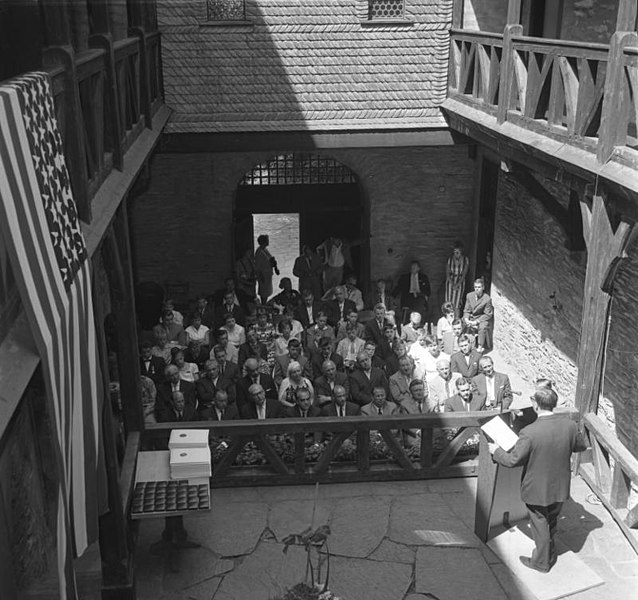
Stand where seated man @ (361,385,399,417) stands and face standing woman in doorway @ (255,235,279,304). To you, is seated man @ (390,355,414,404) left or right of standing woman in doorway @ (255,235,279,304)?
right

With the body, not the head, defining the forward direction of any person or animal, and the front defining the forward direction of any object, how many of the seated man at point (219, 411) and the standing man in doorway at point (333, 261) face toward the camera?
2

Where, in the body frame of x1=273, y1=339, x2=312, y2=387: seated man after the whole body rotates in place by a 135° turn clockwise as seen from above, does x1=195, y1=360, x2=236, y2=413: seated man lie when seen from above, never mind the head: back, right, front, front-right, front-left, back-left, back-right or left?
left

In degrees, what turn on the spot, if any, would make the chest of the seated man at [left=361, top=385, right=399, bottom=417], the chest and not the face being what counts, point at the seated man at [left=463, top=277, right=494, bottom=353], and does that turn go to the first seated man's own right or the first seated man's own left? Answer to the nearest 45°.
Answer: approximately 180°

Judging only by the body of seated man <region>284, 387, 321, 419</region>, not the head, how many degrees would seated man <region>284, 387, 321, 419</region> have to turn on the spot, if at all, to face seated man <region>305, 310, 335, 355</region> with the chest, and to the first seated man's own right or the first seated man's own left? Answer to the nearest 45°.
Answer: approximately 180°

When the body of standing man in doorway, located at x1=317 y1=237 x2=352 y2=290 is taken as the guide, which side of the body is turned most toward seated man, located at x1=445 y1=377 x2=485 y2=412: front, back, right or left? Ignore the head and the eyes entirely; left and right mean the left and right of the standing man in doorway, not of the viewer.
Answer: front

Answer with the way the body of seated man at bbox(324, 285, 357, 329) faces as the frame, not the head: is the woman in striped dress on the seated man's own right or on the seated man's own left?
on the seated man's own left

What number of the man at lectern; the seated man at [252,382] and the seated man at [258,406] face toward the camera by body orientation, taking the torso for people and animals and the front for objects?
2

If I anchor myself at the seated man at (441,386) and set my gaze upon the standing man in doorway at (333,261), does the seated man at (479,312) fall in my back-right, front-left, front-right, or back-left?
front-right

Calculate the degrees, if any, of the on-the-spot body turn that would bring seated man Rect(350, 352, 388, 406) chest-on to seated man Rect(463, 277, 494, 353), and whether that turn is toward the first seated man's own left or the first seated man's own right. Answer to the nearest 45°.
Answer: approximately 135° to the first seated man's own left

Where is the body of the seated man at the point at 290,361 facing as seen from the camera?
toward the camera

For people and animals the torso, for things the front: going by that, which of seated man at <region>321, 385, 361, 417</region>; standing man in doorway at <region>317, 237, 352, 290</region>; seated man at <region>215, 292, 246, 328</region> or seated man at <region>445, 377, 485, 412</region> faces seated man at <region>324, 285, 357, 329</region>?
the standing man in doorway

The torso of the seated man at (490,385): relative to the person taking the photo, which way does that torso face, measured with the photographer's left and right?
facing the viewer

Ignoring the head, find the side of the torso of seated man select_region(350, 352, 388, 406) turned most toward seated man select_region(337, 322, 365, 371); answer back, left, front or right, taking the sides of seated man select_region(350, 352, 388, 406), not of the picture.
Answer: back

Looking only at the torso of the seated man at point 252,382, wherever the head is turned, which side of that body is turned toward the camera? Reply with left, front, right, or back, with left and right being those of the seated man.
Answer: front

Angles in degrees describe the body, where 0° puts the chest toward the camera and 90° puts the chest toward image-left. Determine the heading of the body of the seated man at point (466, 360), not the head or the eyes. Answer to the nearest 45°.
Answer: approximately 0°
